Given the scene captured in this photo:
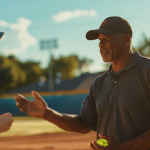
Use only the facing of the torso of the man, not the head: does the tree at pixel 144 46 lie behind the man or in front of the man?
behind

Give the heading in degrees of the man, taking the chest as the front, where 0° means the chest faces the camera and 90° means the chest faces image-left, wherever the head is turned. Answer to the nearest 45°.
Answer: approximately 45°
